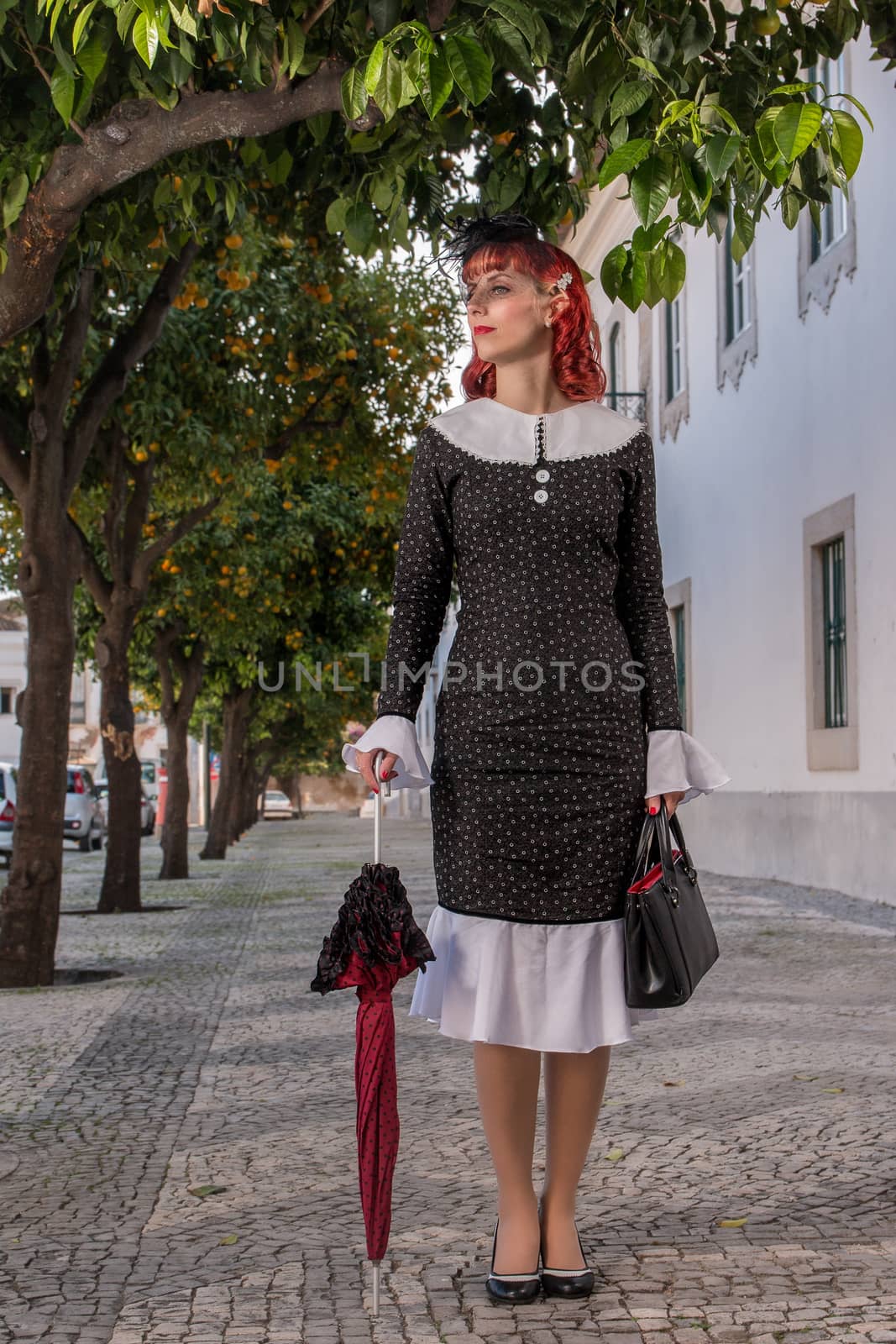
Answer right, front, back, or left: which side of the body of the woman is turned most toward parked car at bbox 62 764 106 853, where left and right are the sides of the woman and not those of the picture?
back

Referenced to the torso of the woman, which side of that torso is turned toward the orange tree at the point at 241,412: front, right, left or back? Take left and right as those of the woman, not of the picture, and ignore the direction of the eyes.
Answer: back

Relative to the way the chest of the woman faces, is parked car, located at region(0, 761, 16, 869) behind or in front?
behind

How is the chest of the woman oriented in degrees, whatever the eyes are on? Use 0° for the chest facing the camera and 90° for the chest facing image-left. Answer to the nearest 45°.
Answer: approximately 0°
